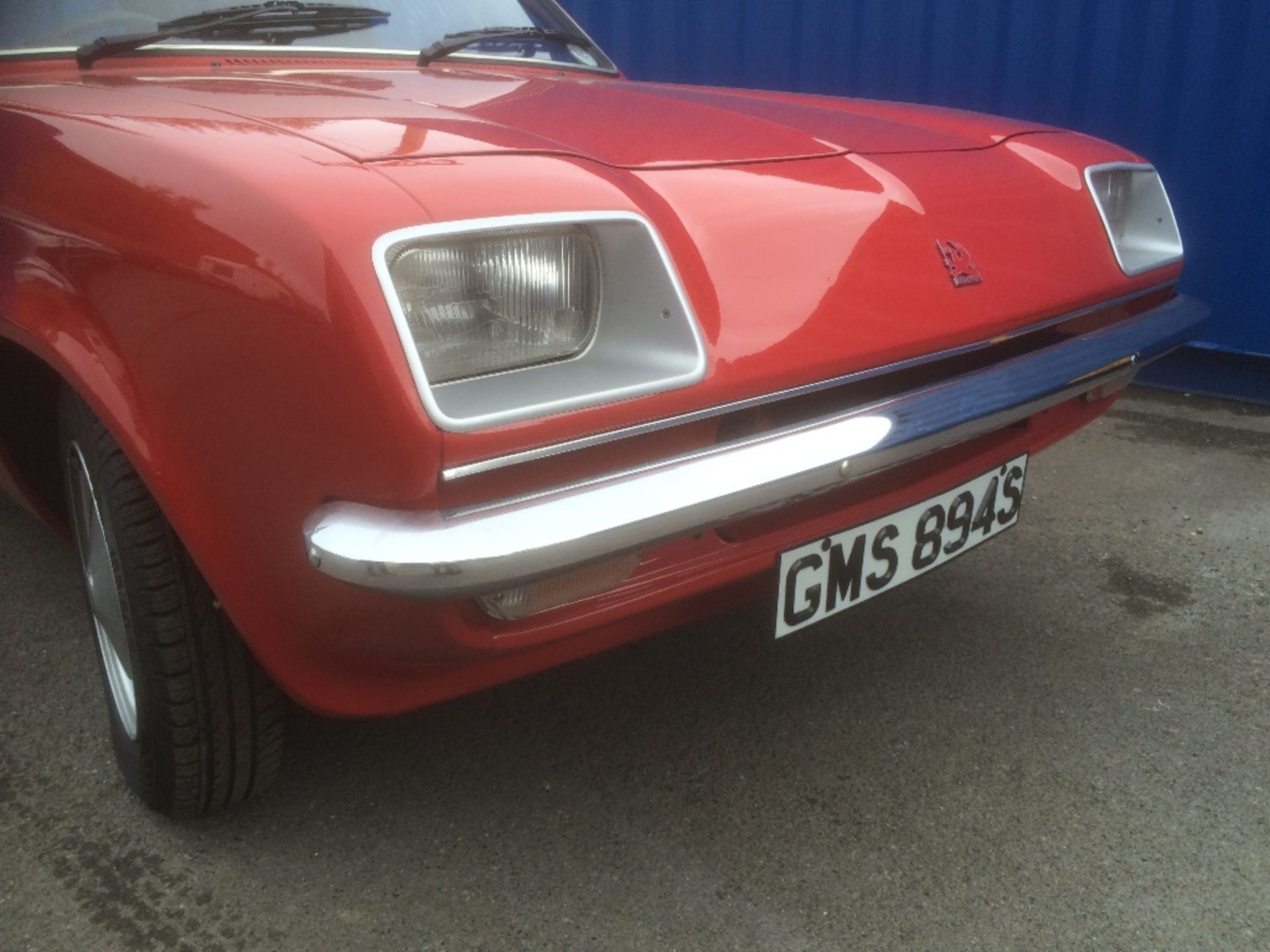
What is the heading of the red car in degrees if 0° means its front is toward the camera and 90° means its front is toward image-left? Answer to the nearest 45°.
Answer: approximately 315°

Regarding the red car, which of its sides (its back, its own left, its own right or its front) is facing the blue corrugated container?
left
